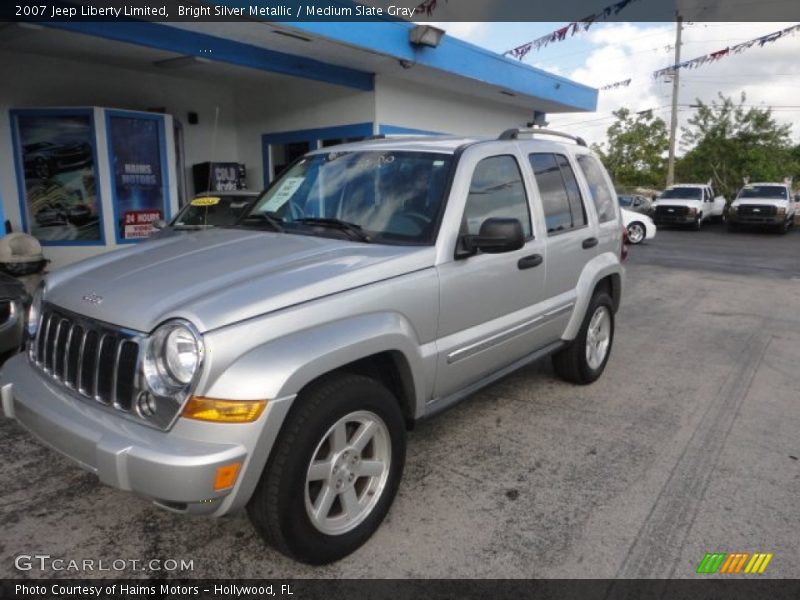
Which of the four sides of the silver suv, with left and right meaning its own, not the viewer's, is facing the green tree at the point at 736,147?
back

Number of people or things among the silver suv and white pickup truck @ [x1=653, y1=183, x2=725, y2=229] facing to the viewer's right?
0

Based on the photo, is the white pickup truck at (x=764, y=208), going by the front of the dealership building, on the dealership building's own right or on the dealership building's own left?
on the dealership building's own left

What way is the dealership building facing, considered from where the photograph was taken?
facing the viewer and to the right of the viewer

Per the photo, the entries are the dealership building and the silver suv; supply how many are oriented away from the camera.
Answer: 0

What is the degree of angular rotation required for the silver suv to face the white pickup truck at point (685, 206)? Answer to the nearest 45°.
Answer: approximately 180°

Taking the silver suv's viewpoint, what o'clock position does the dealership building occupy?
The dealership building is roughly at 4 o'clock from the silver suv.

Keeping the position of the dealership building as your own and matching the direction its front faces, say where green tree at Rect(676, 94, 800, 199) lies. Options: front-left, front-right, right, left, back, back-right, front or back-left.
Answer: left

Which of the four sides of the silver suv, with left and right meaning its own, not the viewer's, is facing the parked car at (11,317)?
right

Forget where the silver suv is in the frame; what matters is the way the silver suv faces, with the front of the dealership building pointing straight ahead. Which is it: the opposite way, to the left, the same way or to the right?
to the right

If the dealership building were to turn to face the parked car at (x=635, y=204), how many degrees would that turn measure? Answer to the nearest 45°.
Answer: approximately 90° to its left

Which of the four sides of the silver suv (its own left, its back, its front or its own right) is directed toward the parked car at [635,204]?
back
